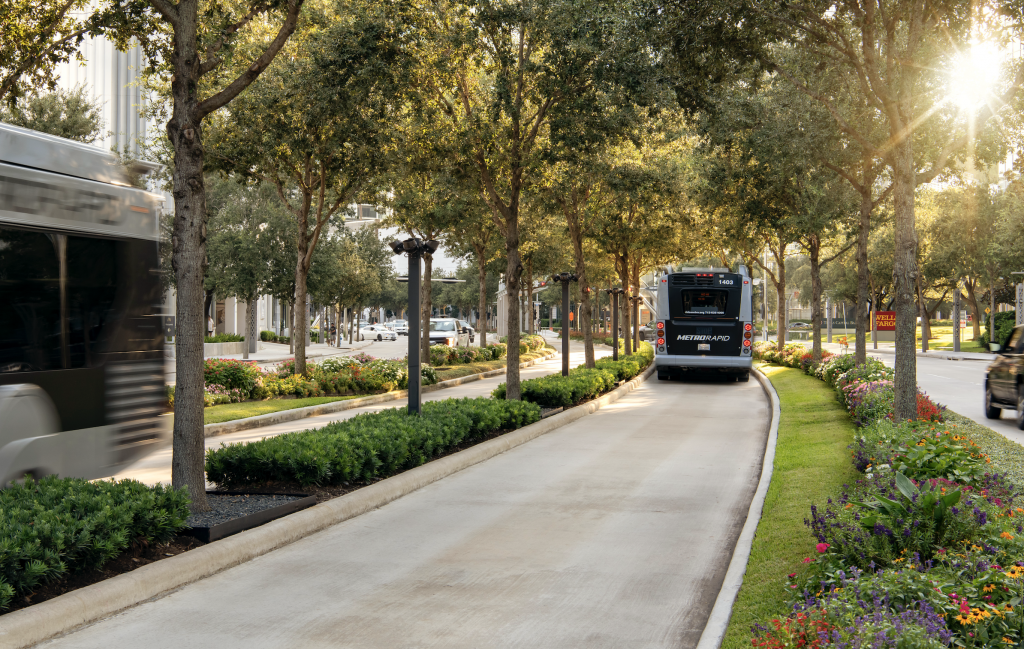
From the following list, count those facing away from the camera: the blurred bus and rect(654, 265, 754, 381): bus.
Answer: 1

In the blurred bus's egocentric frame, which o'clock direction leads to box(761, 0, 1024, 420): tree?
The tree is roughly at 8 o'clock from the blurred bus.

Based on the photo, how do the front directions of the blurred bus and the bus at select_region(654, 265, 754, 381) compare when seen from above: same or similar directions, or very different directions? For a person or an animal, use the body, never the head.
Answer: very different directions

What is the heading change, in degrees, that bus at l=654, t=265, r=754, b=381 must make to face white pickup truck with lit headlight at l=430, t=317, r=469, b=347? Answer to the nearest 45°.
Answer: approximately 45° to its left

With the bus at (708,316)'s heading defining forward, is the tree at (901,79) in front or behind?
behind

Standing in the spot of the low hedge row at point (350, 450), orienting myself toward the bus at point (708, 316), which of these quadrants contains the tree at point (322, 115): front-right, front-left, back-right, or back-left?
front-left

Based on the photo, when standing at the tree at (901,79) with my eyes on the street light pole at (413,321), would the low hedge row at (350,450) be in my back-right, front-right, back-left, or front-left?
front-left

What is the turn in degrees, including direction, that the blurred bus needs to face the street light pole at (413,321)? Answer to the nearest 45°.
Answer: approximately 180°

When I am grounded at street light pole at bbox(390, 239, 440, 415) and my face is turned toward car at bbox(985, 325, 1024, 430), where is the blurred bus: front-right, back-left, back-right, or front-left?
back-right

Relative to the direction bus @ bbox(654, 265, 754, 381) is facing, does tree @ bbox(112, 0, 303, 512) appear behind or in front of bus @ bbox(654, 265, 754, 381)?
behind

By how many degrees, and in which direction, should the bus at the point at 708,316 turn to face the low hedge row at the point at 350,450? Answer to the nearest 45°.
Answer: approximately 180°

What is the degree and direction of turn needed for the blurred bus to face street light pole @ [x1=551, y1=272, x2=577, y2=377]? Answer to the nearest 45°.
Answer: approximately 180°

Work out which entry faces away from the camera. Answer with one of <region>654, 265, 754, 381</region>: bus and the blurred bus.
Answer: the bus

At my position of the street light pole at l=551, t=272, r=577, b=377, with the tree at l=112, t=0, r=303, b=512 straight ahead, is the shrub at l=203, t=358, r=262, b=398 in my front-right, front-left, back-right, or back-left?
front-right

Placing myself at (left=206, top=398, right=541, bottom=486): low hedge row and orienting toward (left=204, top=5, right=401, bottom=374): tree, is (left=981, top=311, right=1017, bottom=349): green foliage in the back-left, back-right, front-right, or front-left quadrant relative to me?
front-right

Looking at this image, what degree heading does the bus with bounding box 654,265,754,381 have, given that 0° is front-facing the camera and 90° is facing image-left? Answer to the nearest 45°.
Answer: approximately 180°
